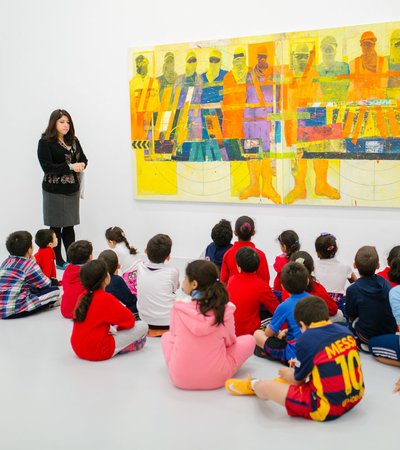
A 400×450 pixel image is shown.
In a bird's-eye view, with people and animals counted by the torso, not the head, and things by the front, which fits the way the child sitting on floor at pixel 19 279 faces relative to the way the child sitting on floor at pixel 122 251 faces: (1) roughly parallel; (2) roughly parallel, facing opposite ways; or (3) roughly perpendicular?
roughly perpendicular

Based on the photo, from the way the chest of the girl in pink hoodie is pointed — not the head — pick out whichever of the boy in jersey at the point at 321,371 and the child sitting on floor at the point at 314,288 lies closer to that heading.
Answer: the child sitting on floor

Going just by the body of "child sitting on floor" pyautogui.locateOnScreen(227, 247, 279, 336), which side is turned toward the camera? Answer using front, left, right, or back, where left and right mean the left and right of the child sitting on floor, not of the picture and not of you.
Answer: back

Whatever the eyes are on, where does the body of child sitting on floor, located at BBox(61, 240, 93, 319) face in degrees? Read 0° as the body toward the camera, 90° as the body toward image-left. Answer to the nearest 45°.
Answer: approximately 225°

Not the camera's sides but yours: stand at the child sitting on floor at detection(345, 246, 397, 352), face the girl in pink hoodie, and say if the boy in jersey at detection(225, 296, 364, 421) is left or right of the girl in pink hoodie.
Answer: left

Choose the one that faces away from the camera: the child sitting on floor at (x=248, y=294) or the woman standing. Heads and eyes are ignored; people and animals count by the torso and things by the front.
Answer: the child sitting on floor

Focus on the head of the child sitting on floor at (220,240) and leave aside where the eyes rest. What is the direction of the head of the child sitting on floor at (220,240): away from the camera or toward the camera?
away from the camera

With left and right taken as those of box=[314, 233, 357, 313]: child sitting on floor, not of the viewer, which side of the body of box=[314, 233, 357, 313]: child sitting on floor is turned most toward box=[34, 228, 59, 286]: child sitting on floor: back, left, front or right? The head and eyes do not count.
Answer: left

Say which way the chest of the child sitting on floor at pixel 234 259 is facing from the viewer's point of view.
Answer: away from the camera

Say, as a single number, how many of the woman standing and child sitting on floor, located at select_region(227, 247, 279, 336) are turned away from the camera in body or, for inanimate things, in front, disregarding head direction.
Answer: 1

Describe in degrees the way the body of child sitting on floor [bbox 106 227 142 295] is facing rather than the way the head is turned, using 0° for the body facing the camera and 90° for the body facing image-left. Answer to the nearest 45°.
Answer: approximately 135°

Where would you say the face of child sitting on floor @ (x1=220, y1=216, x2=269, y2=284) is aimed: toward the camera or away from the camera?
away from the camera
